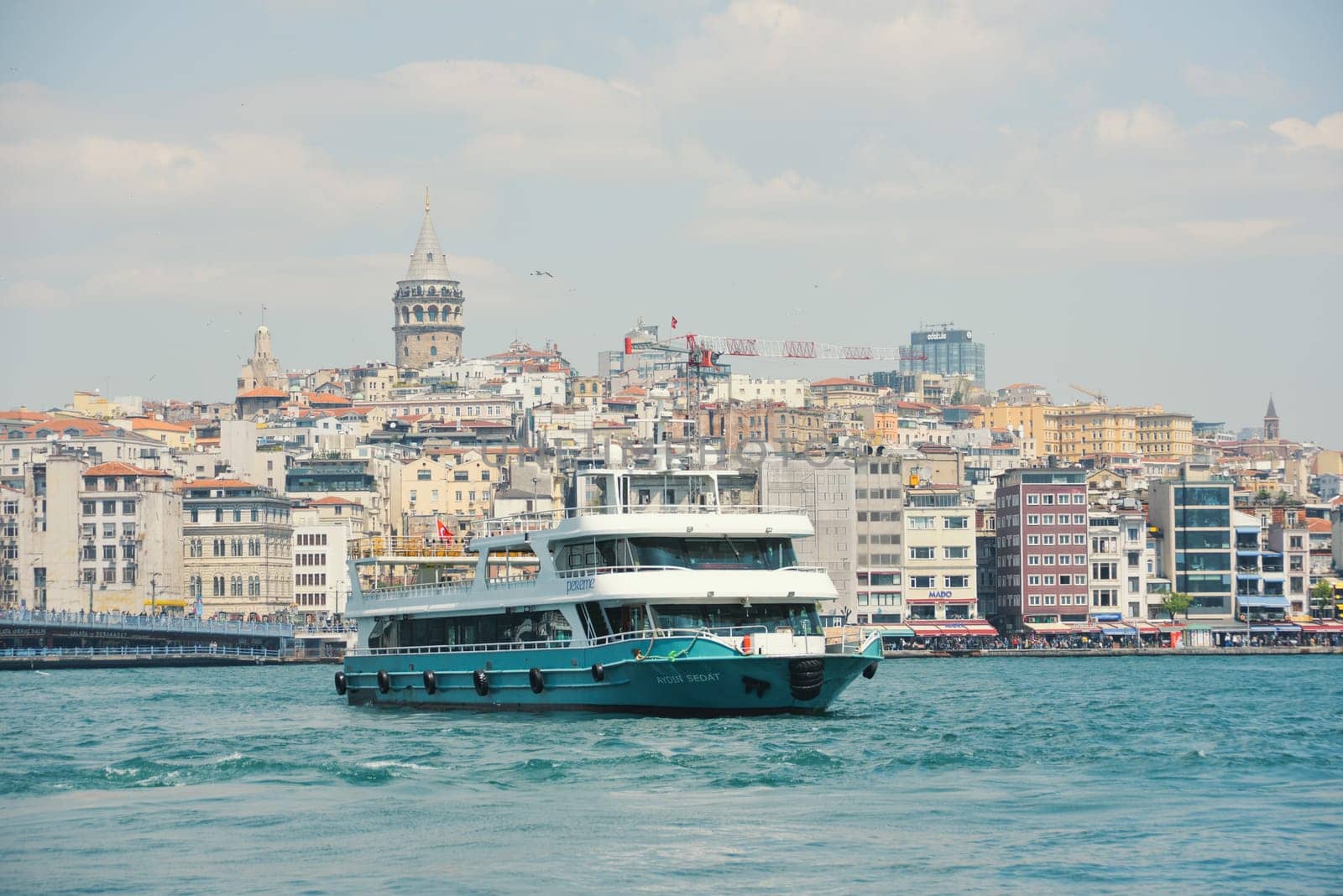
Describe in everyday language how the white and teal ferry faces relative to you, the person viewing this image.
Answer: facing the viewer and to the right of the viewer
